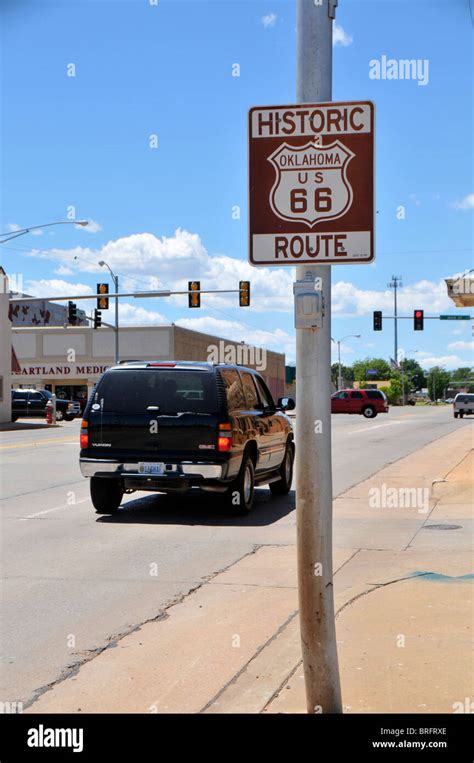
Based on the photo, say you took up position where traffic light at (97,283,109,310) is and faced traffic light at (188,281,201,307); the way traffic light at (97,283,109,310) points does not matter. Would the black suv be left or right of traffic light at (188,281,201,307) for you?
right

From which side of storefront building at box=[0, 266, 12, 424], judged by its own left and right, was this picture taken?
right

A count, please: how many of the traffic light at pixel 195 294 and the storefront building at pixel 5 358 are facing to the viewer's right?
1

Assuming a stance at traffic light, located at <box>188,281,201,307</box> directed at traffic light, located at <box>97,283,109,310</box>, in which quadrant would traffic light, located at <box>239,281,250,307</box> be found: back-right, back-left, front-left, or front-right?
back-right

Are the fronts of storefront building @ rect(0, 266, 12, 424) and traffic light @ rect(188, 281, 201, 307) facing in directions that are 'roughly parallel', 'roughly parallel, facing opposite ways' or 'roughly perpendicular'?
roughly perpendicular

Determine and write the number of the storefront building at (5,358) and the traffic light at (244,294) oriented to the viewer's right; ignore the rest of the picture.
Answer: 1
